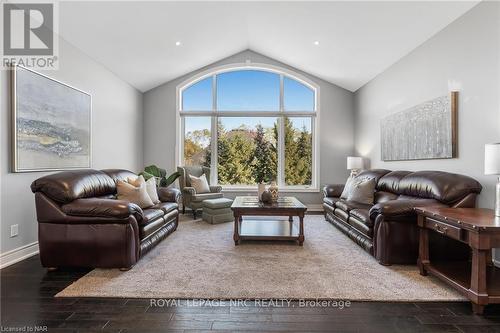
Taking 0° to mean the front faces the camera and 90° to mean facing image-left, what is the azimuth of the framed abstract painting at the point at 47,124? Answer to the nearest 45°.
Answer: approximately 315°

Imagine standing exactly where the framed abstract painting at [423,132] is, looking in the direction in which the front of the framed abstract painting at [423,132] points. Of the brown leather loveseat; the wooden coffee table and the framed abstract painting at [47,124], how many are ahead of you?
3

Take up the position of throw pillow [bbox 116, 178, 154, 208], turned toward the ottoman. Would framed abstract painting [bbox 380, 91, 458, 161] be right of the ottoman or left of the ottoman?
right

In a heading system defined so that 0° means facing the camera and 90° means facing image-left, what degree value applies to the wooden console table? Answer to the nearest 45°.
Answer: approximately 45°

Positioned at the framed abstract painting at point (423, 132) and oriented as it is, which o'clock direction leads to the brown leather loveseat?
The brown leather loveseat is roughly at 12 o'clock from the framed abstract painting.

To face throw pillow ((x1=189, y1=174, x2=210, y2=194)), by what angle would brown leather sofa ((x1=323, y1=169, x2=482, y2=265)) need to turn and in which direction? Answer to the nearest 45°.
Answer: approximately 45° to its right

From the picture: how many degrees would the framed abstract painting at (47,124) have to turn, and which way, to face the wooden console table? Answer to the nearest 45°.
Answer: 0° — it already faces it

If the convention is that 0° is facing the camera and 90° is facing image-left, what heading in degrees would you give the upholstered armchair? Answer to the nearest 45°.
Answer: approximately 315°
